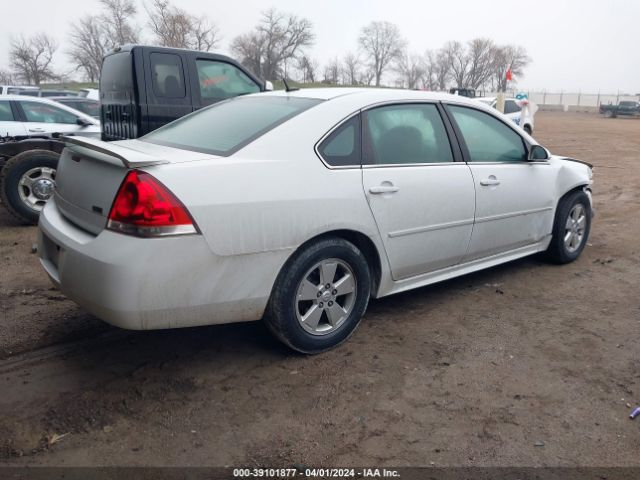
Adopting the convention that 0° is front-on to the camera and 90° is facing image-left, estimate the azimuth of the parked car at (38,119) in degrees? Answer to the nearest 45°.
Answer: approximately 270°

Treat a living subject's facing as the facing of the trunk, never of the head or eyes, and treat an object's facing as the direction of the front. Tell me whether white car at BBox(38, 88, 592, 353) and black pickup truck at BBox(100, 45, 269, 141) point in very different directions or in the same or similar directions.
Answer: same or similar directions

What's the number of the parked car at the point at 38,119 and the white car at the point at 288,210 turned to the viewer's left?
0

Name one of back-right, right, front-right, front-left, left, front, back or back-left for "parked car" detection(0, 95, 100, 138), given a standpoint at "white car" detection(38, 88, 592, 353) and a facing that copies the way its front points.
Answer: left

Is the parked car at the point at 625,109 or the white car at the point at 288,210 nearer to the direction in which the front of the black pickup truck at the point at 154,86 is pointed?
the parked car

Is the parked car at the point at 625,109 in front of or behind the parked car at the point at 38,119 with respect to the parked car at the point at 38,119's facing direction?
in front

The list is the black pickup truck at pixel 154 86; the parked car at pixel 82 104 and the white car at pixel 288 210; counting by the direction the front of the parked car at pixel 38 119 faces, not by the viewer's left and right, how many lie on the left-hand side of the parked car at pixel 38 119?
1

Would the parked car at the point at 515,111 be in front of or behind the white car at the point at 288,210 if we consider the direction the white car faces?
in front

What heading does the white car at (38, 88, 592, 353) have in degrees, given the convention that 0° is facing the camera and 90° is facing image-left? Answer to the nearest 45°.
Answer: approximately 225°

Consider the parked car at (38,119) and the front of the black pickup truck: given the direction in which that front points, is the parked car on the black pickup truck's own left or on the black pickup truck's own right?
on the black pickup truck's own left

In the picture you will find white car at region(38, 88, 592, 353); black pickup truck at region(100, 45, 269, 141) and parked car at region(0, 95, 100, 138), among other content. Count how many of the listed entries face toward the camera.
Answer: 0

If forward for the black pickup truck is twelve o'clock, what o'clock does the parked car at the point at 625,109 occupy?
The parked car is roughly at 12 o'clock from the black pickup truck.

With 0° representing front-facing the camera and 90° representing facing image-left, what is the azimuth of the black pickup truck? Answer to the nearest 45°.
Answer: approximately 225°
